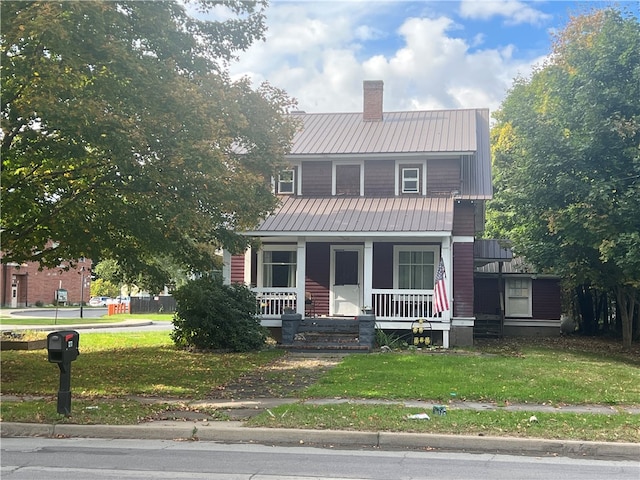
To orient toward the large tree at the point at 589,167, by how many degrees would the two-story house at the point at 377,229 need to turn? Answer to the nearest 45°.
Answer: approximately 45° to its left

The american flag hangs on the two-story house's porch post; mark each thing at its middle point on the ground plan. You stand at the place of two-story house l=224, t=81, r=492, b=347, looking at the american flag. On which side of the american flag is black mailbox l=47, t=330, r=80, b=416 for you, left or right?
right

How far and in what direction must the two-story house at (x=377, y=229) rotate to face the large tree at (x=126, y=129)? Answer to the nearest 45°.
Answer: approximately 45° to its right

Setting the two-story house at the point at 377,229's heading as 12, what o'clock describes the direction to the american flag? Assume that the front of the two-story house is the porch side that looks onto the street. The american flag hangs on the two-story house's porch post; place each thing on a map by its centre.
The american flag is roughly at 11 o'clock from the two-story house.

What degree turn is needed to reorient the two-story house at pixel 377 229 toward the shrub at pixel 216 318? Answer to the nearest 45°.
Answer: approximately 45° to its right

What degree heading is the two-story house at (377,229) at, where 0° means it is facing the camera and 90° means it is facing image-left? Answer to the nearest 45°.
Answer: approximately 0°

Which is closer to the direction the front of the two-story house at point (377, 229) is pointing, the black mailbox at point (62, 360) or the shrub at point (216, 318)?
the black mailbox

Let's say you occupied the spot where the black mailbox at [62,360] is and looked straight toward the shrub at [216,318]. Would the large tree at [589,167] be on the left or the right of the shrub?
right
